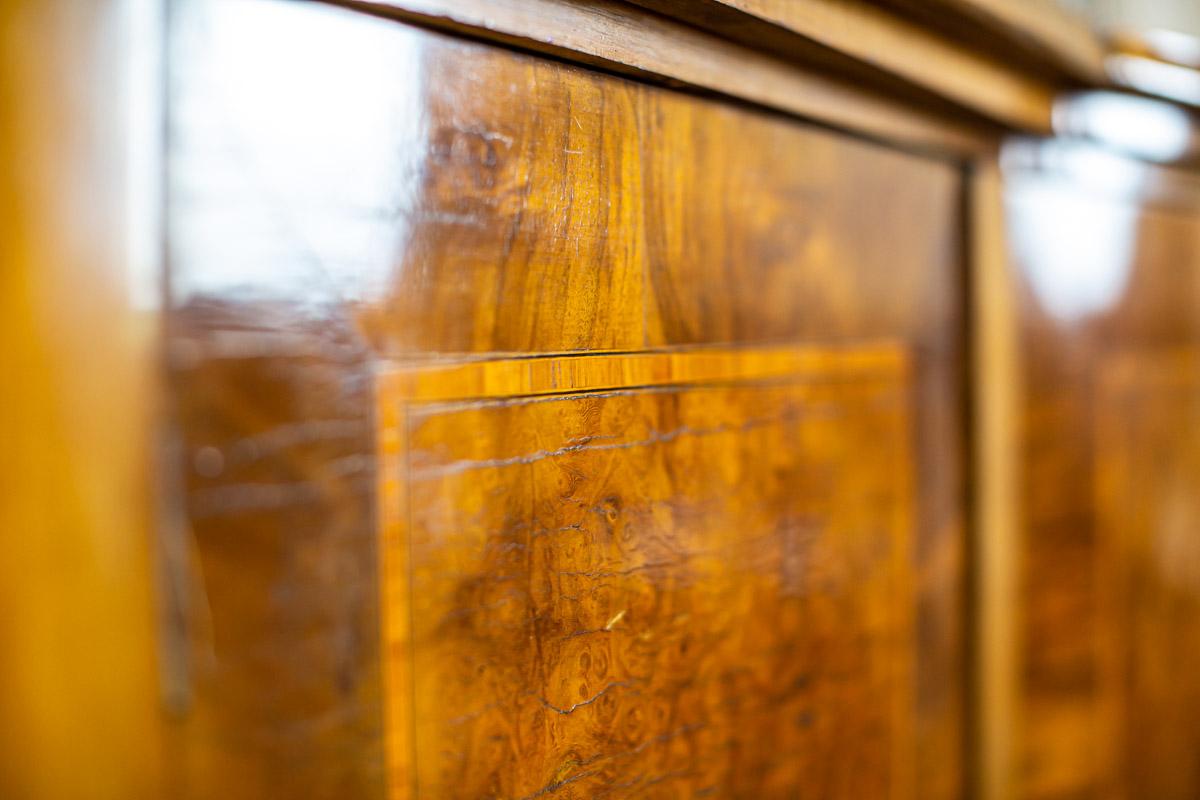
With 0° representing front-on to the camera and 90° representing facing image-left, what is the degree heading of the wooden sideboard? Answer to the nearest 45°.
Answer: approximately 315°
